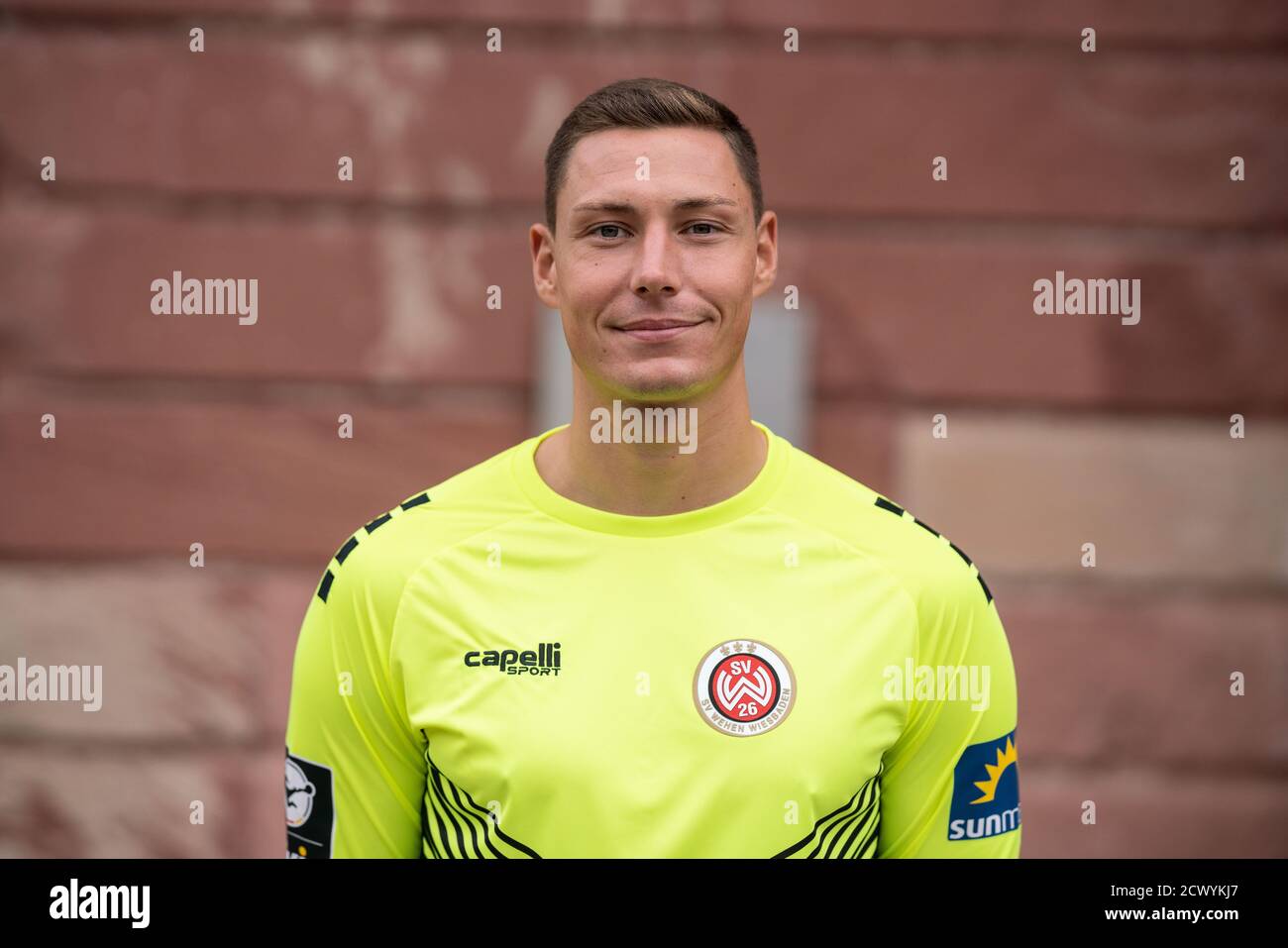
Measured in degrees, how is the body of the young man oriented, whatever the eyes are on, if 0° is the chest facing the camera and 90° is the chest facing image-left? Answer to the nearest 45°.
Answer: approximately 0°
